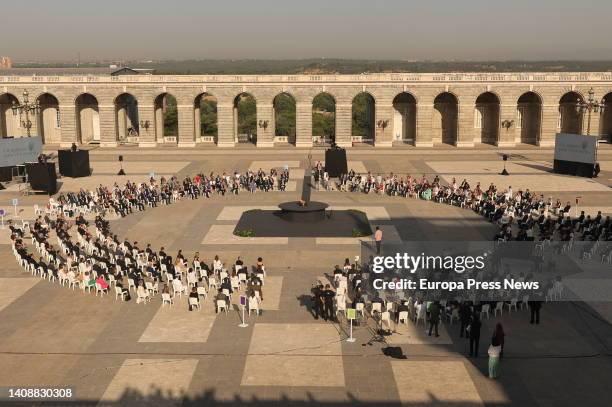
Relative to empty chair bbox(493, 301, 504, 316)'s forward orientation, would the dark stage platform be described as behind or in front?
in front

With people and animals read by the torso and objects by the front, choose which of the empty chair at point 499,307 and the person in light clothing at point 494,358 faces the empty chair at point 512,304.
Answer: the person in light clothing

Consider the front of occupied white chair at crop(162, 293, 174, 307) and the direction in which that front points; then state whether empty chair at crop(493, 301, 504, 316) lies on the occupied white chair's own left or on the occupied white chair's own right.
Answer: on the occupied white chair's own right

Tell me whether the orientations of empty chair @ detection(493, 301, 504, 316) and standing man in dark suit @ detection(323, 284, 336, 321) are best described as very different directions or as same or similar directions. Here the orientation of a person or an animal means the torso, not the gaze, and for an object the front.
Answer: same or similar directions

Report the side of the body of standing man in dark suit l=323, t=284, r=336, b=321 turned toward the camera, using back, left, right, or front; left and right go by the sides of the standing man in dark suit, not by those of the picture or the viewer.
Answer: back

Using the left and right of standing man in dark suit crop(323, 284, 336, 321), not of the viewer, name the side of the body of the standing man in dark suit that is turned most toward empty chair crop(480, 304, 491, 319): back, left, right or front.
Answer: right

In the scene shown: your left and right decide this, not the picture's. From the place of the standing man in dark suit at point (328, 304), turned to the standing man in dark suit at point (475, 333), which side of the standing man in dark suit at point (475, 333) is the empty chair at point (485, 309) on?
left

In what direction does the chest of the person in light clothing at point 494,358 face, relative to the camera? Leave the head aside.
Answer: away from the camera

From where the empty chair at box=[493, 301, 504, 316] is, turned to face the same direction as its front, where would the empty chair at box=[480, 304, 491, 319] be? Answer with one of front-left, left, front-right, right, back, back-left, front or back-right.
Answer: left

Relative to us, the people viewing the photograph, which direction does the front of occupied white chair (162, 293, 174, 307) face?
facing away from the viewer and to the right of the viewer

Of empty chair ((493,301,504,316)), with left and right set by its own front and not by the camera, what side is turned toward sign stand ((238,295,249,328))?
left

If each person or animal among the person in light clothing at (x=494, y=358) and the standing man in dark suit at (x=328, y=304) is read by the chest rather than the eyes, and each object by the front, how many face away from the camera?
2

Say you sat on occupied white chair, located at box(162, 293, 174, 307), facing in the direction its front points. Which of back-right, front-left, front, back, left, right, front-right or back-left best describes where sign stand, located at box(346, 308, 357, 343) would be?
right

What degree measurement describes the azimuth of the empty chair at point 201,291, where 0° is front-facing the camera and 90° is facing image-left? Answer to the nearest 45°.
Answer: approximately 225°
